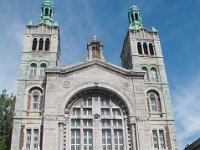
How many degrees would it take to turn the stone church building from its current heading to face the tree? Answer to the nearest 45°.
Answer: approximately 135° to its right

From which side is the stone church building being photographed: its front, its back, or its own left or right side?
front
